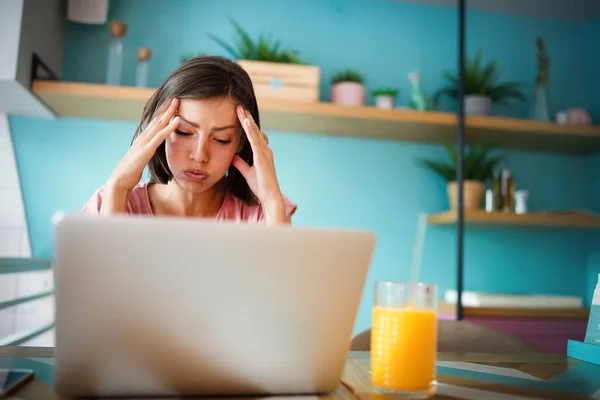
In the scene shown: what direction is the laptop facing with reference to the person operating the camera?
facing away from the viewer

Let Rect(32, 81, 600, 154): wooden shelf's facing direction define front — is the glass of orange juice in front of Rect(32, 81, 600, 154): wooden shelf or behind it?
in front

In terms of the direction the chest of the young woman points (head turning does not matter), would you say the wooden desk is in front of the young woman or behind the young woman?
in front

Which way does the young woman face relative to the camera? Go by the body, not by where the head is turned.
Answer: toward the camera

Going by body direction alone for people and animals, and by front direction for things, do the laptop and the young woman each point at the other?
yes

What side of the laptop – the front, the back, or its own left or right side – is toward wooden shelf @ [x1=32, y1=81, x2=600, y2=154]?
front

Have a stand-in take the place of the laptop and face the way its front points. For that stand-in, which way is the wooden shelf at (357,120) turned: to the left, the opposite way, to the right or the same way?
the opposite way

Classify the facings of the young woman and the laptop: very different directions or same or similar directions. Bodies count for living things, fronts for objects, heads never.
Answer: very different directions

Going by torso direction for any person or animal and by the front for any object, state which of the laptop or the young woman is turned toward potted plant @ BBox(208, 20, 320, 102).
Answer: the laptop

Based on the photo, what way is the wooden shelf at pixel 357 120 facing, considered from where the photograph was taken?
facing the viewer
